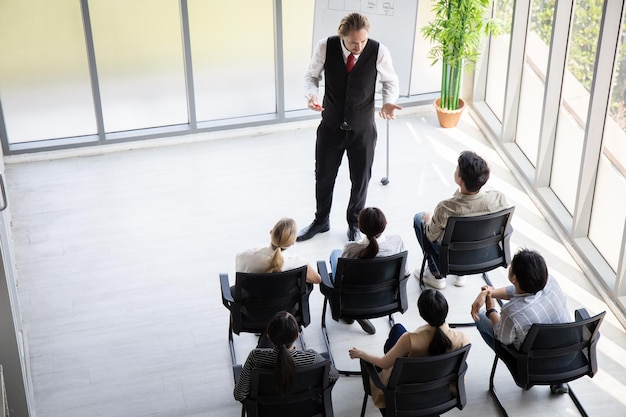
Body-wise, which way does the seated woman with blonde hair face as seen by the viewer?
away from the camera

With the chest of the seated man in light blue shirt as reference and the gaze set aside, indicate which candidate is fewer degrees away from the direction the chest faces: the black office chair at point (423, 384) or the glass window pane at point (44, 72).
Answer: the glass window pane

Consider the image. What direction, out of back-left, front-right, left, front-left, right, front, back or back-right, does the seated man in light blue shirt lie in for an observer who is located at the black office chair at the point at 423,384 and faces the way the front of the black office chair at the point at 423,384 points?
right

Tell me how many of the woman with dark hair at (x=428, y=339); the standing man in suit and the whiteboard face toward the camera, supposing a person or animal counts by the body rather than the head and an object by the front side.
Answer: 2

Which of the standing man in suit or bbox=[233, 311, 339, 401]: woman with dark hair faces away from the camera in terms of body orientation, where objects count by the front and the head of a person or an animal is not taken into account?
the woman with dark hair

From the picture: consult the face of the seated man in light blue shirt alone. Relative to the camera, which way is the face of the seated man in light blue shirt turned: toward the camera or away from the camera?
away from the camera

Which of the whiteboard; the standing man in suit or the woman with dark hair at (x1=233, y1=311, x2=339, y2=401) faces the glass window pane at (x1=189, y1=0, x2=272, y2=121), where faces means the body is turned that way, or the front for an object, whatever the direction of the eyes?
the woman with dark hair

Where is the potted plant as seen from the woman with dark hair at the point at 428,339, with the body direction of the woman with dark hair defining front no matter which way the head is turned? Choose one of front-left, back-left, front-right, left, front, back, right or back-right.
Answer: front-right

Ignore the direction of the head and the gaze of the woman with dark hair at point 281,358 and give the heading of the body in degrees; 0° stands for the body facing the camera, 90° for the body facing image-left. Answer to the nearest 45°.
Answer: approximately 180°

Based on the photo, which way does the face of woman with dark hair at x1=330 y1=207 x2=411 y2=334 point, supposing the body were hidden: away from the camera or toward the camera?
away from the camera

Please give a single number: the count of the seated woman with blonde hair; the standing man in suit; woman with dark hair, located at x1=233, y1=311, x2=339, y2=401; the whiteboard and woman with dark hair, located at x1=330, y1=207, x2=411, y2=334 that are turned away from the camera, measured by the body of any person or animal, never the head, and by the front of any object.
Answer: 3

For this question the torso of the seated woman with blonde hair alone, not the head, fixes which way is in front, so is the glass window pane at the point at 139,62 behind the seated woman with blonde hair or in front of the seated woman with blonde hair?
in front

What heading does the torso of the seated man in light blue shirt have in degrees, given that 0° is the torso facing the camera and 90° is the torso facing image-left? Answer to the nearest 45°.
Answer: approximately 135°

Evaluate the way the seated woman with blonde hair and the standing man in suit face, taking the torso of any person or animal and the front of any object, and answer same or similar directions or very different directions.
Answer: very different directions
